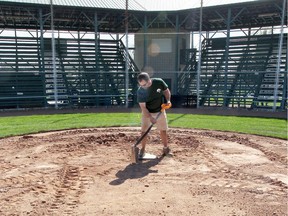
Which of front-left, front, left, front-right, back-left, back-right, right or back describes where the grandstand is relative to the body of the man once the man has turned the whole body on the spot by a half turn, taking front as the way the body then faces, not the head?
front-left

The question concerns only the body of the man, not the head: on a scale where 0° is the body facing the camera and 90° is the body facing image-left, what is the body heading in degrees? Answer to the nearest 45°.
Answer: approximately 45°

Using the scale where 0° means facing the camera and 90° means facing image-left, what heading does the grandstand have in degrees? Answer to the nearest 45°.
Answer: approximately 0°
